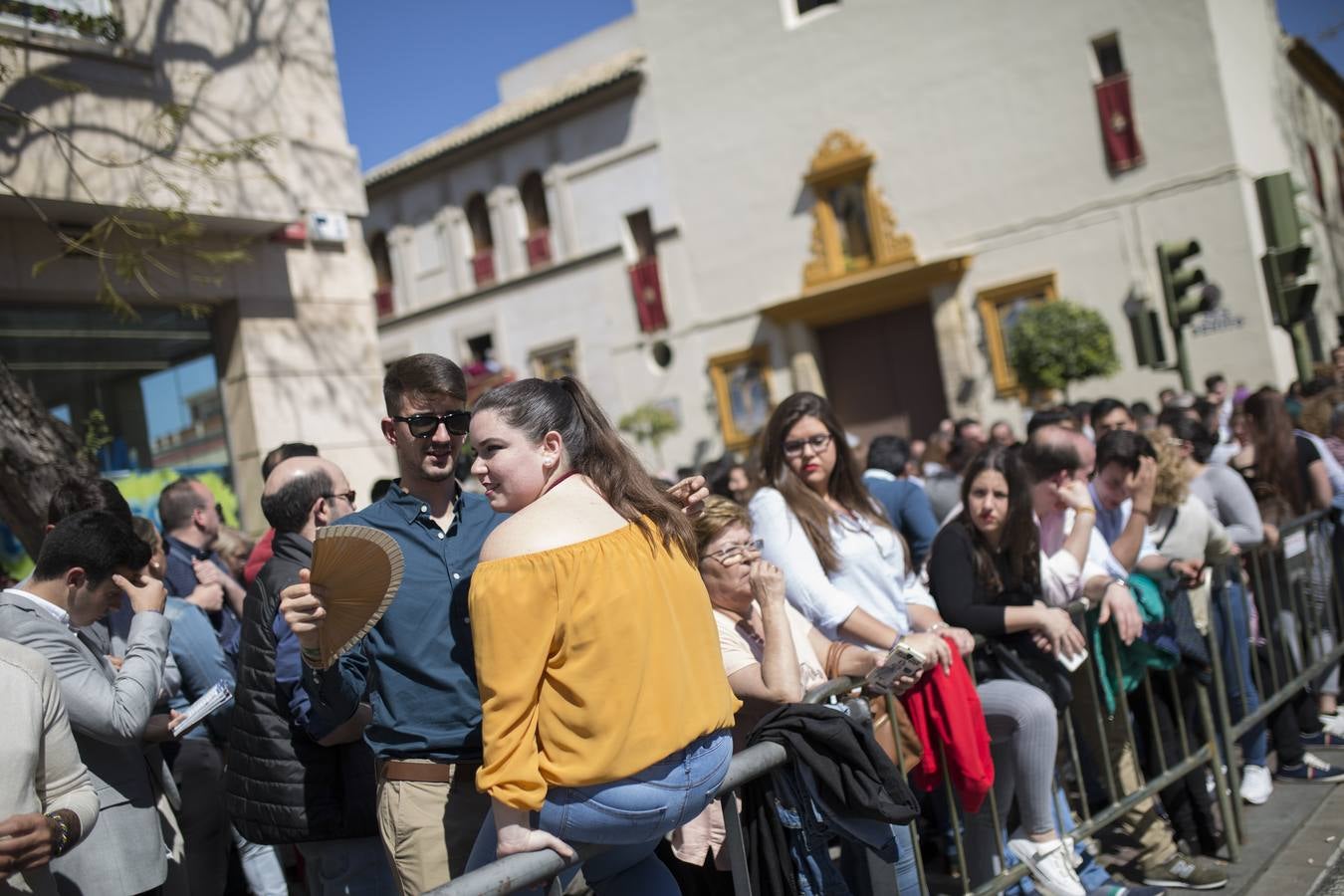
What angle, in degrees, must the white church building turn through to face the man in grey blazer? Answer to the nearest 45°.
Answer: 0° — it already faces them

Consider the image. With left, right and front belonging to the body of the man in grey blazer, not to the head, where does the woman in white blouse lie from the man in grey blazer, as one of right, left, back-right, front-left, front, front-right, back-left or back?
front

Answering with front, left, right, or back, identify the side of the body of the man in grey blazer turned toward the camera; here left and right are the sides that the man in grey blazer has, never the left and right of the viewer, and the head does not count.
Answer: right

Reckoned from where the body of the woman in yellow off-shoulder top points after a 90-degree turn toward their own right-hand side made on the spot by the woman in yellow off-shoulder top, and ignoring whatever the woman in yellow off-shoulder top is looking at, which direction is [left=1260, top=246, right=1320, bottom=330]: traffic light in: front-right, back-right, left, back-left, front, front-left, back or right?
front

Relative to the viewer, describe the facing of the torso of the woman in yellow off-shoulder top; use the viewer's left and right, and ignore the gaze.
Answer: facing away from the viewer and to the left of the viewer

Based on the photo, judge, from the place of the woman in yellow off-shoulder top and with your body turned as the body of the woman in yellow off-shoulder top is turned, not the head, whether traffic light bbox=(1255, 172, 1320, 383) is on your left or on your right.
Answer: on your right

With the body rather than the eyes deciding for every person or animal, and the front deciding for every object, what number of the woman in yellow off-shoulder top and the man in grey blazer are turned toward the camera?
0

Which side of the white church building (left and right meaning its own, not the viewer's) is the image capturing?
front
